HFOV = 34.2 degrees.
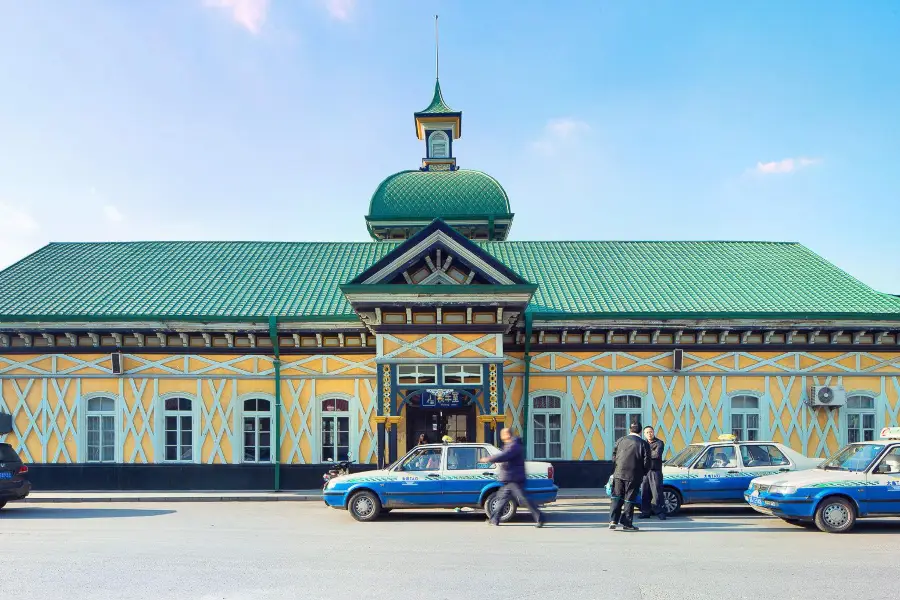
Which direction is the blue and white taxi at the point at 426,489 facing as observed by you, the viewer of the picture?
facing to the left of the viewer

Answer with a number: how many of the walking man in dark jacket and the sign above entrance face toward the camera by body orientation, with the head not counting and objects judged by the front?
1

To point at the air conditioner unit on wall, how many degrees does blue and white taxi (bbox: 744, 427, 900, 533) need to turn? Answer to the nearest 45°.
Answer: approximately 135° to its right

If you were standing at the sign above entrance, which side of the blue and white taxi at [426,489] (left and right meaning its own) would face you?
right

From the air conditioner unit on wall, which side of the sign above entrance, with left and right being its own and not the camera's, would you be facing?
left

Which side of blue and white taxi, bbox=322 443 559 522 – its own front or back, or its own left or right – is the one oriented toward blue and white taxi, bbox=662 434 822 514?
back

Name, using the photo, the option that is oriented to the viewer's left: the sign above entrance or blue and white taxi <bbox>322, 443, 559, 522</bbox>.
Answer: the blue and white taxi

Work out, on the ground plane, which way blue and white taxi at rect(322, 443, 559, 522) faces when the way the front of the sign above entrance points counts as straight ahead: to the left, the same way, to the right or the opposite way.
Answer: to the right
